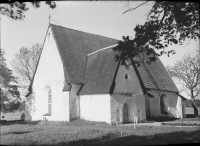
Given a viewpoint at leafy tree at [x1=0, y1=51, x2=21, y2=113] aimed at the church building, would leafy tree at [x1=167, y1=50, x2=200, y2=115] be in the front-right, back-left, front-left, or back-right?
front-left

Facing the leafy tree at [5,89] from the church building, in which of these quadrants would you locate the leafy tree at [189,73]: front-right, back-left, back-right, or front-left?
back-right

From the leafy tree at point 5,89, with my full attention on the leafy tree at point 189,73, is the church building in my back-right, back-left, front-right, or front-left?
front-right

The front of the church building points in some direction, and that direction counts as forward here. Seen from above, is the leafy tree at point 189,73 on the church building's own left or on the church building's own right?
on the church building's own left

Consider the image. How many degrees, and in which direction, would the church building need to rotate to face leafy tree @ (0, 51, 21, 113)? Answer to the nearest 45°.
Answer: approximately 45° to its right
